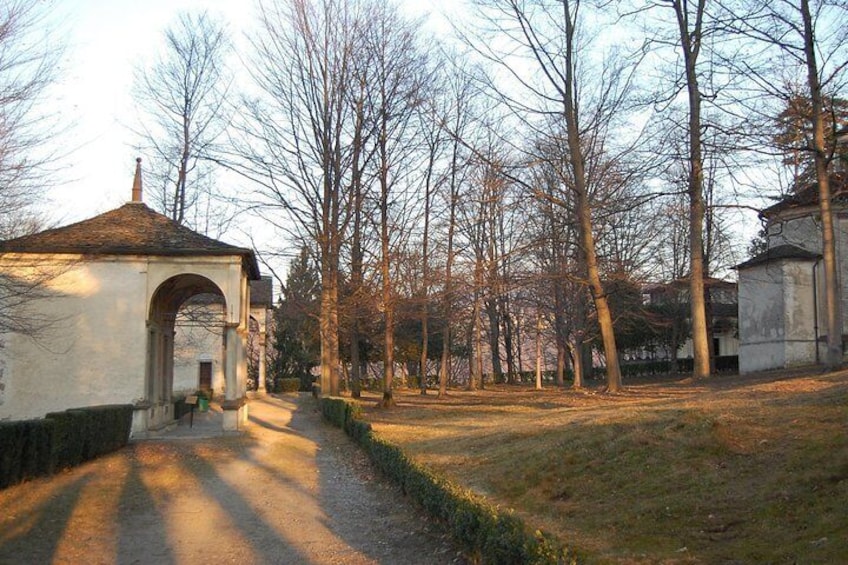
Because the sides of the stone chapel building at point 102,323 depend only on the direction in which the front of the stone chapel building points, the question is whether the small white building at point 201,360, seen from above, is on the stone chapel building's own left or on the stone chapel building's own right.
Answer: on the stone chapel building's own left

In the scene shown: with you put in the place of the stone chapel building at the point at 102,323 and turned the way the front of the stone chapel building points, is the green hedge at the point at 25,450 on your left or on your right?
on your right

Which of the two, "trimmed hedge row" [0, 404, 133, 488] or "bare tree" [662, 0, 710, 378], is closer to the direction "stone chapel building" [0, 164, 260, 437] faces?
the bare tree

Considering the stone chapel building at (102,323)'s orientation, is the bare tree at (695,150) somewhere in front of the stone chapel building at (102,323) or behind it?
in front

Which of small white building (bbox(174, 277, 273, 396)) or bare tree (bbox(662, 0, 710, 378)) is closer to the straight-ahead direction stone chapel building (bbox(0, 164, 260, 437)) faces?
the bare tree

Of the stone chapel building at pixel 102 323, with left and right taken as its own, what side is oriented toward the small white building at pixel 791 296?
front

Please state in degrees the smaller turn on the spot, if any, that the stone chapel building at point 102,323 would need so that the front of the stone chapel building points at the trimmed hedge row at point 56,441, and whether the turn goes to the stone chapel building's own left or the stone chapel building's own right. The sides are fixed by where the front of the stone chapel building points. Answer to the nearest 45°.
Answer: approximately 90° to the stone chapel building's own right

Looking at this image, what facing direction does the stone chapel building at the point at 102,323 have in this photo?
to the viewer's right
